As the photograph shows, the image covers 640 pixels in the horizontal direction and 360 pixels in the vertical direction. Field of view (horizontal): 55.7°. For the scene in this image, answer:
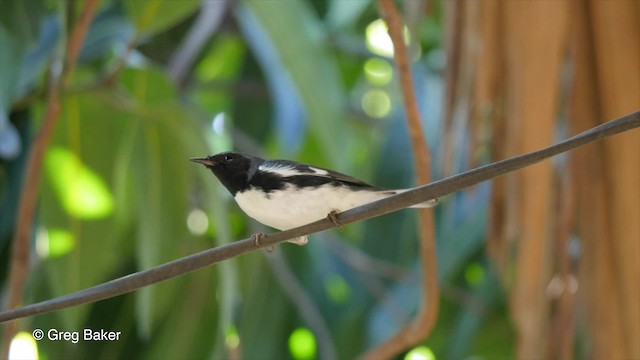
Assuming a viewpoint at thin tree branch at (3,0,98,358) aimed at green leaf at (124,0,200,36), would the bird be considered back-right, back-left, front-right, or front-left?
front-right

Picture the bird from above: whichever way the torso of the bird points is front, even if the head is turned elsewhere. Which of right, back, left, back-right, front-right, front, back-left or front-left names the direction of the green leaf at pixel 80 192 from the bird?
front-right

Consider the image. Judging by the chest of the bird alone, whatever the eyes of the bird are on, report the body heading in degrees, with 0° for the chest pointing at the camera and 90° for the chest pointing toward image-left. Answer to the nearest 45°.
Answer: approximately 90°
